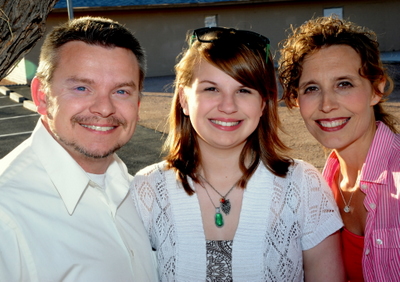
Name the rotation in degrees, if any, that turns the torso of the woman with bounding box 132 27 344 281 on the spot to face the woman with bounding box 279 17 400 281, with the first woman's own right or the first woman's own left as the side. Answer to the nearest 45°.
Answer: approximately 135° to the first woman's own left

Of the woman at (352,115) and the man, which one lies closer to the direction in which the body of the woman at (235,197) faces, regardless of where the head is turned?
the man

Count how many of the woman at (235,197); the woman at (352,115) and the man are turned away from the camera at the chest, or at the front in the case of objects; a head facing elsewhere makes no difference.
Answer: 0

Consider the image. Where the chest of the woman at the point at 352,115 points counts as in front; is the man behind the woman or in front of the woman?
in front

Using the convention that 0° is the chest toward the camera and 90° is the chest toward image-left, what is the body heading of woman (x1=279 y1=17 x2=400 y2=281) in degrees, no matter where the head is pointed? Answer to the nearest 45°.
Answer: approximately 45°

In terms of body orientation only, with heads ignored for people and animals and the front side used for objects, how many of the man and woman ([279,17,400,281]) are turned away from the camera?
0

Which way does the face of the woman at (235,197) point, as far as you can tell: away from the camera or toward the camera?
toward the camera

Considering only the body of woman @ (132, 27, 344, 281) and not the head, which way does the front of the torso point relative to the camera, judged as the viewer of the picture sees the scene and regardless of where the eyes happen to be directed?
toward the camera

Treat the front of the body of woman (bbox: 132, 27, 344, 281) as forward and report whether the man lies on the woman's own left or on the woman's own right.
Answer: on the woman's own right

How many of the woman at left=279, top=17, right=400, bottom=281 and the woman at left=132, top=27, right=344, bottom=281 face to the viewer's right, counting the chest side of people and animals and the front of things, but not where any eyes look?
0

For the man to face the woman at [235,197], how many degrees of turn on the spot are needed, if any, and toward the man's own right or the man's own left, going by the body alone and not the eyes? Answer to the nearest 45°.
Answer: approximately 45° to the man's own left

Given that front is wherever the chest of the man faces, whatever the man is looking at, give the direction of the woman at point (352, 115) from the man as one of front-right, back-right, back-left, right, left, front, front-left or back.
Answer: front-left
